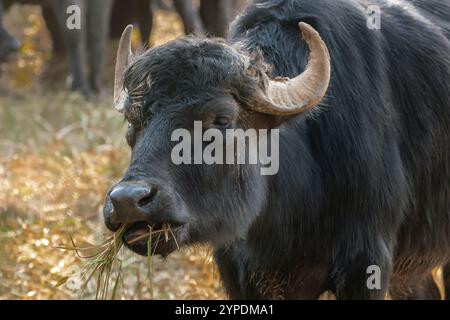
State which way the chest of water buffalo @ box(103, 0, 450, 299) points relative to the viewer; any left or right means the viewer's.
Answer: facing the viewer and to the left of the viewer

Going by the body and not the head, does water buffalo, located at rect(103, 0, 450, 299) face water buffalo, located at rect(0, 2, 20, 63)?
no
